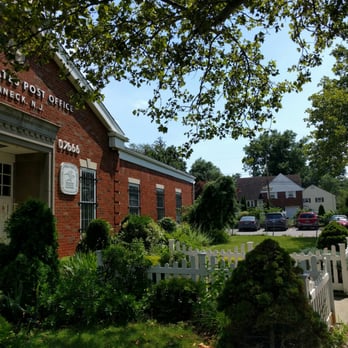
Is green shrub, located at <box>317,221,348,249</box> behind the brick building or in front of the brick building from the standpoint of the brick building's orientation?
in front

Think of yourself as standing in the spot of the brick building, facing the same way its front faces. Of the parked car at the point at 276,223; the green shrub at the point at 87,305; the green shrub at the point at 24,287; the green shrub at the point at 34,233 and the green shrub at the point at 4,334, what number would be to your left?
1

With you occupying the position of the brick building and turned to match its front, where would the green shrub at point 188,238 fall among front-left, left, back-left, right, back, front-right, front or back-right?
left

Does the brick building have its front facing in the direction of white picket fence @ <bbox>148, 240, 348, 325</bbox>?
yes

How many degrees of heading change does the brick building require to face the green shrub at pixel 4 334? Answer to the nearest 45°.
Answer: approximately 45° to its right

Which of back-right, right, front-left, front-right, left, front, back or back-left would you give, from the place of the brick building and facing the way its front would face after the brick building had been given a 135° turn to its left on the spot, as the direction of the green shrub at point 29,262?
back

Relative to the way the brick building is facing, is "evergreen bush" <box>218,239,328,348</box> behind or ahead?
ahead

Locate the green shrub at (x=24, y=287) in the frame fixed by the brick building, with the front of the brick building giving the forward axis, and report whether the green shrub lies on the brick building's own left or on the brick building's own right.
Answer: on the brick building's own right

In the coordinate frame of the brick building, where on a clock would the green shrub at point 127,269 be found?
The green shrub is roughly at 1 o'clock from the brick building.

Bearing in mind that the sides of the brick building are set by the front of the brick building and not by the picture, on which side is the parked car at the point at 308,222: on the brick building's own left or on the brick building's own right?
on the brick building's own left

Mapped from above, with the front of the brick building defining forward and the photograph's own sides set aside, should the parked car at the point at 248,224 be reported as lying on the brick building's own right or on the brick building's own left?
on the brick building's own left

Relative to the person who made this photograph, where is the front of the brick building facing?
facing the viewer and to the right of the viewer
